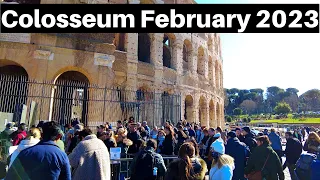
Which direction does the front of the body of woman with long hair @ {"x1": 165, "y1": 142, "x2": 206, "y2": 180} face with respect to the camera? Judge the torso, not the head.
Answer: away from the camera

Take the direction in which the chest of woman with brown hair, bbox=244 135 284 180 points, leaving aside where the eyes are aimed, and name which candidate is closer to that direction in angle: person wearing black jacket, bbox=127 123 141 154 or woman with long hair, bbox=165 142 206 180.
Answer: the person wearing black jacket

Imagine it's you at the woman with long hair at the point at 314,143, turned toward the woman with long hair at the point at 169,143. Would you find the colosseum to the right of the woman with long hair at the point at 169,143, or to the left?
right

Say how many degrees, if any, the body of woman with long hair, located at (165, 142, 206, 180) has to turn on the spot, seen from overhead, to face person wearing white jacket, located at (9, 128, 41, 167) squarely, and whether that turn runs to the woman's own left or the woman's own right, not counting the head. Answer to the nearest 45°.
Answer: approximately 90° to the woman's own left

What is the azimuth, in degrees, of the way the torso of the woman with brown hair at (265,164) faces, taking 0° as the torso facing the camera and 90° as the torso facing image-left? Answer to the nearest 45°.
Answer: approximately 135°

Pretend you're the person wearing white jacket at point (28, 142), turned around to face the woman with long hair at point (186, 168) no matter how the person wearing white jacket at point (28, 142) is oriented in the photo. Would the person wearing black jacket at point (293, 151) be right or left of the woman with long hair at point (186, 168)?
left
